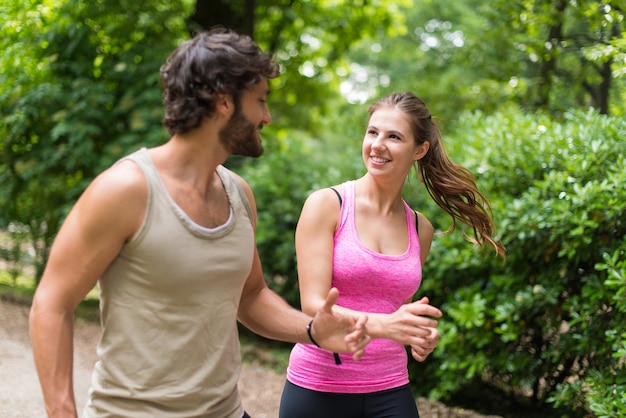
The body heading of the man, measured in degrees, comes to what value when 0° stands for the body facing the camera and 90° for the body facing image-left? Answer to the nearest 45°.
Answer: approximately 315°

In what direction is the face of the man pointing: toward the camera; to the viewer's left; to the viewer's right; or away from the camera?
to the viewer's right
